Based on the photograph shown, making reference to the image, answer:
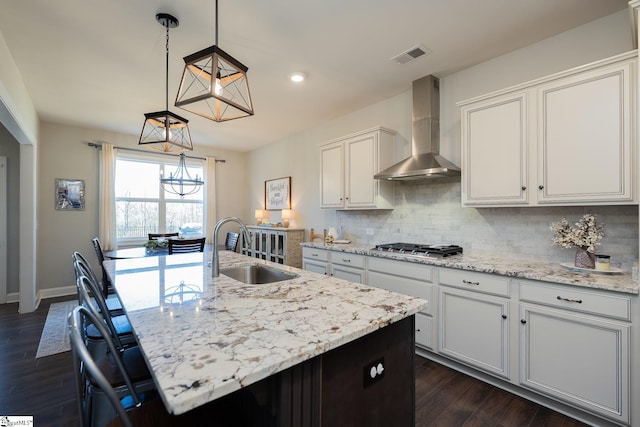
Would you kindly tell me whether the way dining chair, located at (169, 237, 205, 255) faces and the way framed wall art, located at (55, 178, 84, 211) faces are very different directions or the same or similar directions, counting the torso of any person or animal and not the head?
very different directions

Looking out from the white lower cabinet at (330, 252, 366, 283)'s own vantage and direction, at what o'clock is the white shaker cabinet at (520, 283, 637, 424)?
The white shaker cabinet is roughly at 9 o'clock from the white lower cabinet.

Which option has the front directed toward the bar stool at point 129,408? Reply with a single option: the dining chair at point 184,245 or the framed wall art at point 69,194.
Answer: the framed wall art

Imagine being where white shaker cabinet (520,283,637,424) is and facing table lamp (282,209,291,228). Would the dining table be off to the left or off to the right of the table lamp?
left

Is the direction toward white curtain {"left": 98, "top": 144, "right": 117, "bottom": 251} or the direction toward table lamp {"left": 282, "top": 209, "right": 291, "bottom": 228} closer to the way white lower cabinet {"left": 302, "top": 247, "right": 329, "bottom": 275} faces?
the white curtain

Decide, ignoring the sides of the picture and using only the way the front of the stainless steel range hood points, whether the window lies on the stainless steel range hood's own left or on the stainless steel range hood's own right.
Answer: on the stainless steel range hood's own right

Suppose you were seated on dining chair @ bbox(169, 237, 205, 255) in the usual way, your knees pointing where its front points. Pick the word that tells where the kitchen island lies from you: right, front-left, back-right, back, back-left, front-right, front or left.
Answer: back

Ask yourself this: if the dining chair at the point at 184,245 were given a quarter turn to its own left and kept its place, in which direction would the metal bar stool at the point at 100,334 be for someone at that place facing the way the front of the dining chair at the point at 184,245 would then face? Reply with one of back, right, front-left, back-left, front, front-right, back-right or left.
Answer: left

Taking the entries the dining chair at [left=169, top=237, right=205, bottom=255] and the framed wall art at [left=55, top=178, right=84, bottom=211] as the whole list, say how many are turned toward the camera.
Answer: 1

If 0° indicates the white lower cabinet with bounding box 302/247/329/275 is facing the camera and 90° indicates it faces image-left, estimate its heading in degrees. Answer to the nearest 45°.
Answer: approximately 45°

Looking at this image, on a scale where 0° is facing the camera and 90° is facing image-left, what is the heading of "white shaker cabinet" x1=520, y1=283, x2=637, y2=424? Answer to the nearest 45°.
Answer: approximately 45°

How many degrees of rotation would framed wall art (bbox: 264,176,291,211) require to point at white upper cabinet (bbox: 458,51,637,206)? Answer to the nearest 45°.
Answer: approximately 90° to its left

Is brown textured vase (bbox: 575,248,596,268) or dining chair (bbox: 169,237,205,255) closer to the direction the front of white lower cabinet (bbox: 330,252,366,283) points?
the dining chair

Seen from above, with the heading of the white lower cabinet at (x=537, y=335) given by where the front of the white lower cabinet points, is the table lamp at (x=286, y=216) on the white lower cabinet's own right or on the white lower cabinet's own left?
on the white lower cabinet's own right

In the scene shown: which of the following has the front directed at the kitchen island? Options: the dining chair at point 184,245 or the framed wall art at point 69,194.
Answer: the framed wall art
